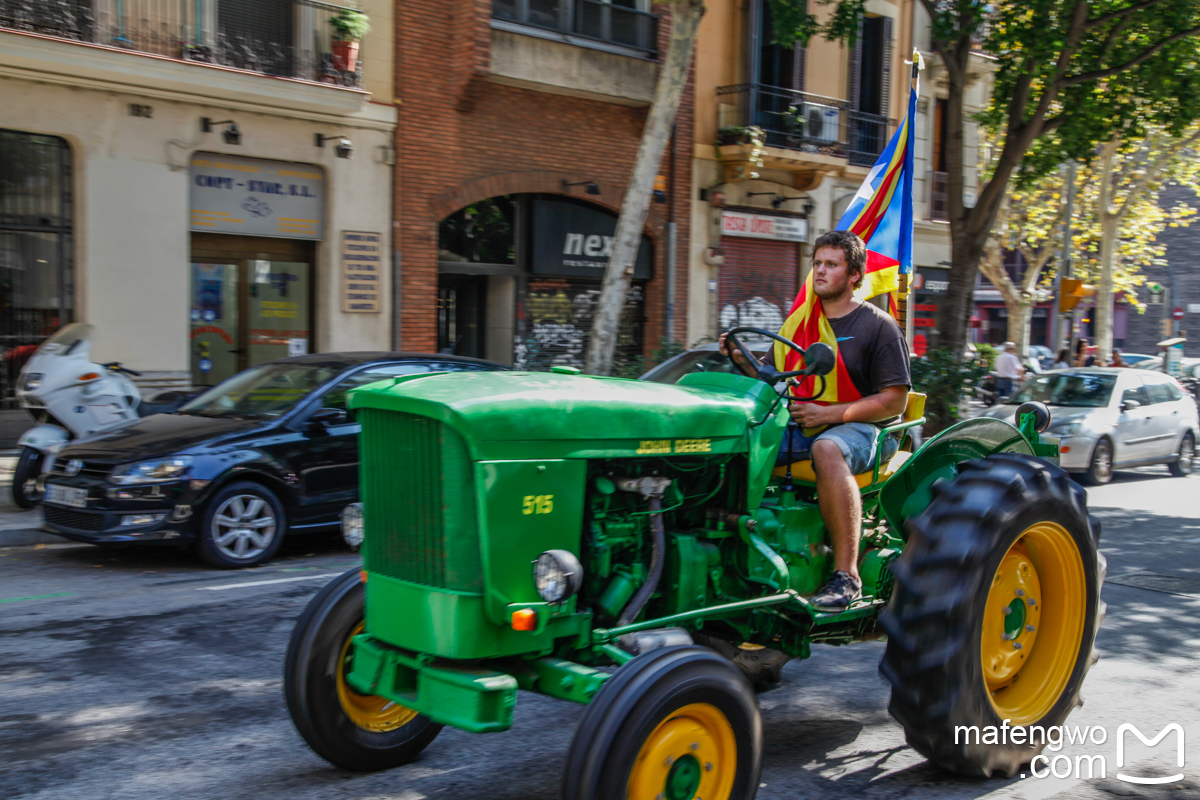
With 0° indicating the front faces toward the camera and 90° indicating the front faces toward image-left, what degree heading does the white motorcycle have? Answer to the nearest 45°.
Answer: approximately 45°

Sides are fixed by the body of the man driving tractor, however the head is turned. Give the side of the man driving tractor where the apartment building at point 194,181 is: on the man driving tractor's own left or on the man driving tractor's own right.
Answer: on the man driving tractor's own right

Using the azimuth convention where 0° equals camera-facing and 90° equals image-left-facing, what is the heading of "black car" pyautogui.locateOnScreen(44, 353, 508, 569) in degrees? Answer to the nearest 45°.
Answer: approximately 45°

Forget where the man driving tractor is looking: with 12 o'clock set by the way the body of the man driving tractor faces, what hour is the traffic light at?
The traffic light is roughly at 5 o'clock from the man driving tractor.

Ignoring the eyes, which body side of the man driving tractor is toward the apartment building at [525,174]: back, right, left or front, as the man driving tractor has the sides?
right

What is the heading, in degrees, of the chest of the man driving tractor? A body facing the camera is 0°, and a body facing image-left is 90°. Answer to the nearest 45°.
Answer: approximately 45°

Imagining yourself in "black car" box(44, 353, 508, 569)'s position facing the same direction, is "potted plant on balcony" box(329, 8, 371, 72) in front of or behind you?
behind

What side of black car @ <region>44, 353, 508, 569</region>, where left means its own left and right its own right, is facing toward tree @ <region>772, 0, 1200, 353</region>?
back

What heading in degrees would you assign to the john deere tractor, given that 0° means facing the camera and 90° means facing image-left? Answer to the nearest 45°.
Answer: approximately 45°

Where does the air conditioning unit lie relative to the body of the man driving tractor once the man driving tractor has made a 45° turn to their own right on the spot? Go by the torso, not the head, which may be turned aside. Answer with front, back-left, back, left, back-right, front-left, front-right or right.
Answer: right
